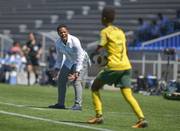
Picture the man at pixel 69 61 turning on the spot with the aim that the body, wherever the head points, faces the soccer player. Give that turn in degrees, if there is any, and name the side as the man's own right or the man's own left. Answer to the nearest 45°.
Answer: approximately 45° to the man's own left

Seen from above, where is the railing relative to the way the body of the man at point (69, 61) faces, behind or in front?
behind

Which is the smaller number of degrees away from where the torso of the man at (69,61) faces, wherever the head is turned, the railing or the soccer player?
the soccer player

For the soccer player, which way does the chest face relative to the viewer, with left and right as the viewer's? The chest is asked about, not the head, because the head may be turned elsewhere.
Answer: facing away from the viewer and to the left of the viewer
